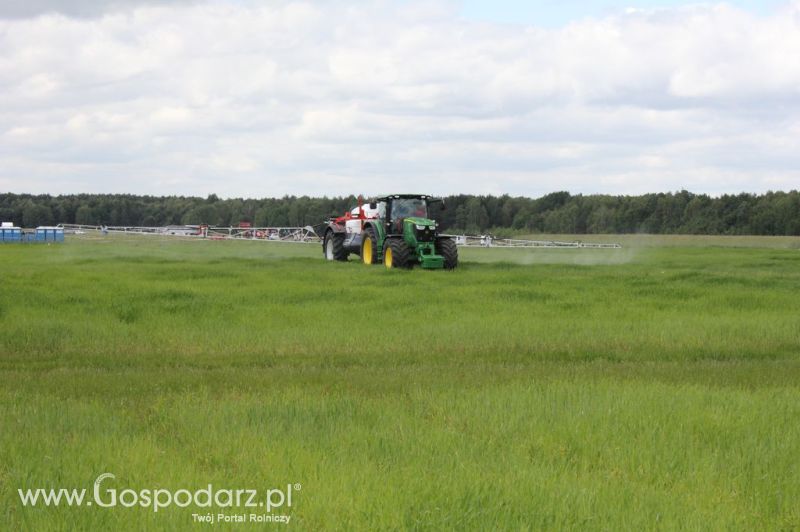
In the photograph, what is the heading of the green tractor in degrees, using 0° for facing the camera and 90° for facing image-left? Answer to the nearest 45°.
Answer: approximately 315°
